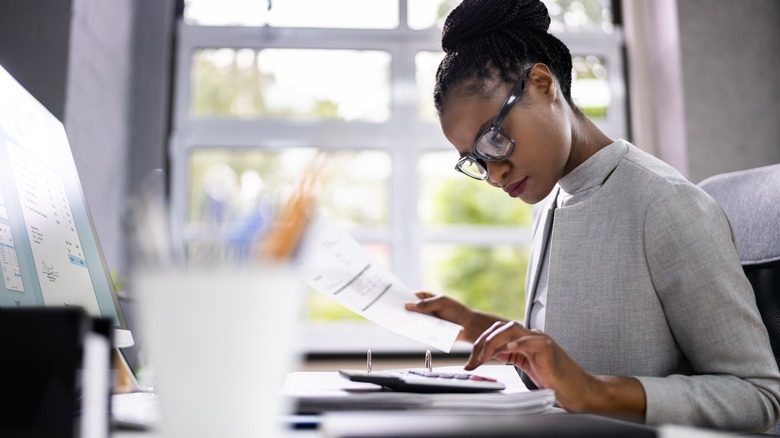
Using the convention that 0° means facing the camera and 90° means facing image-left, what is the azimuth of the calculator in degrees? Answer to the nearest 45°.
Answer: approximately 270°
